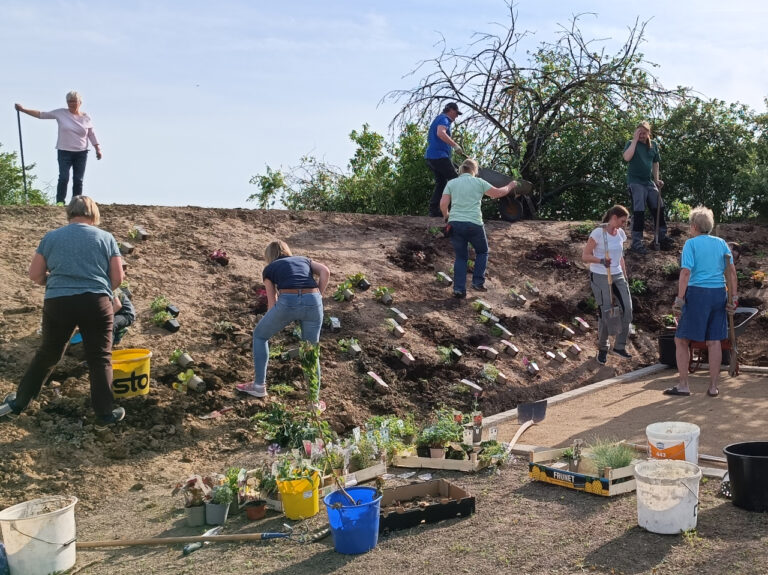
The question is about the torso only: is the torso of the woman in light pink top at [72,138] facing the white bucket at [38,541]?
yes

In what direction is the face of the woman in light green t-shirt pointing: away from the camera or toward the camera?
away from the camera

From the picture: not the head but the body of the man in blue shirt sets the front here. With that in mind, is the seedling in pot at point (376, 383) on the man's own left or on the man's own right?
on the man's own right

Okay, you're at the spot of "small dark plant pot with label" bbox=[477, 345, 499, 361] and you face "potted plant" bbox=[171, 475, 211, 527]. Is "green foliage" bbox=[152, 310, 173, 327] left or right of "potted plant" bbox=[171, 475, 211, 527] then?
right

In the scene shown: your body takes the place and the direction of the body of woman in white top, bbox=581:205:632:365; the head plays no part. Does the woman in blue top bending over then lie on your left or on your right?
on your right

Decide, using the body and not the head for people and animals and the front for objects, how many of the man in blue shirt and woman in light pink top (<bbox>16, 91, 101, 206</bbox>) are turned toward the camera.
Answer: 1

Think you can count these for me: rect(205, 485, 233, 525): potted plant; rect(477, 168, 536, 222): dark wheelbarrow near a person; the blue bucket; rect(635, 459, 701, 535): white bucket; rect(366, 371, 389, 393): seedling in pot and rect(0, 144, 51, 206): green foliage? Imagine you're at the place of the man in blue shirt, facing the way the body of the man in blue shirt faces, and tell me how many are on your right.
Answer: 4

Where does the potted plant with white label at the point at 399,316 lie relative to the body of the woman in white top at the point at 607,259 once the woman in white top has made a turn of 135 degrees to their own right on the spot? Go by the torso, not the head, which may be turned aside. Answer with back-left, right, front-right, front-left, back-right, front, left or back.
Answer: front

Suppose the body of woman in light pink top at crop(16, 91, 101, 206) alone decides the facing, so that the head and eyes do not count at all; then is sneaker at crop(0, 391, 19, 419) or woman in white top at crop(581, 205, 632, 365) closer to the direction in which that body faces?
the sneaker

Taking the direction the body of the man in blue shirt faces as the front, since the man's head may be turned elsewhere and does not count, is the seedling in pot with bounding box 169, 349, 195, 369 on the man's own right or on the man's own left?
on the man's own right

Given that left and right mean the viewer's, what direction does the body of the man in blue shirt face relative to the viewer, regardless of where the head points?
facing to the right of the viewer

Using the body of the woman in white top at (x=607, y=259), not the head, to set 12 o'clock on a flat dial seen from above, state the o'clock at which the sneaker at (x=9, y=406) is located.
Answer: The sneaker is roughly at 3 o'clock from the woman in white top.
